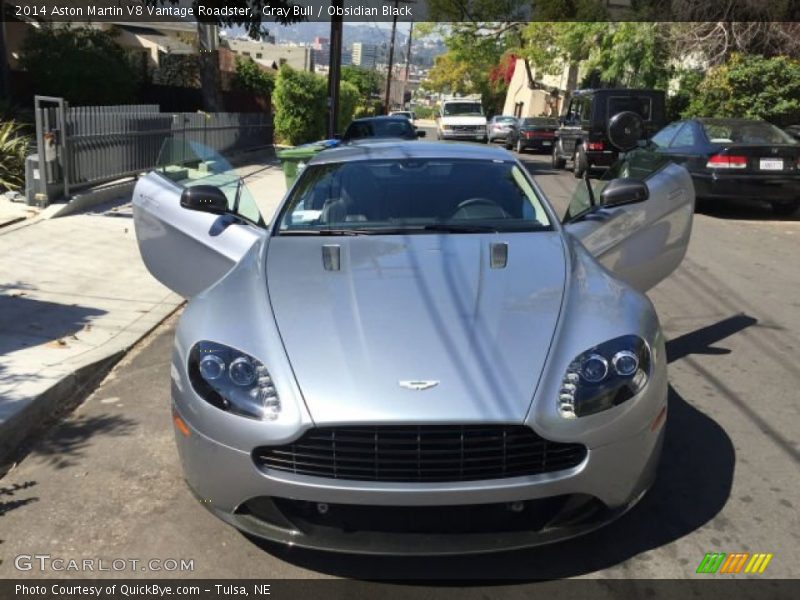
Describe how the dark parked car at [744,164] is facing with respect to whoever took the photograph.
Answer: facing away from the viewer and to the left of the viewer

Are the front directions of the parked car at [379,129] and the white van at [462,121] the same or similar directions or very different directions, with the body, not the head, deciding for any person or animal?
same or similar directions

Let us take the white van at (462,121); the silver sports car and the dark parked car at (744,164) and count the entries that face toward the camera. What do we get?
2

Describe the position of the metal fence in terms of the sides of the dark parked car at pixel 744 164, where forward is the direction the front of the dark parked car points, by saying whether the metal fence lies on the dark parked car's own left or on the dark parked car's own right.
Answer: on the dark parked car's own left

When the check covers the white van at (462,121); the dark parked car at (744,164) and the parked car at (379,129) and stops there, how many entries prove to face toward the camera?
2

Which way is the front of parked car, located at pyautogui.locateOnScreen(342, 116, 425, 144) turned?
toward the camera

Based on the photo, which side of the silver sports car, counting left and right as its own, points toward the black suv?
back

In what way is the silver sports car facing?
toward the camera

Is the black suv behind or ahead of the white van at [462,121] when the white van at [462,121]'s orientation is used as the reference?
ahead

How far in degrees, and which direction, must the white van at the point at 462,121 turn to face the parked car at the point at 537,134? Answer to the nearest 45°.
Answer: approximately 45° to its left

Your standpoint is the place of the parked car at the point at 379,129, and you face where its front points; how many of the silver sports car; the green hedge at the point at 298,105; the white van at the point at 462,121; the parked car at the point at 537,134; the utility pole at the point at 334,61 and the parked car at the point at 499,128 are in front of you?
1

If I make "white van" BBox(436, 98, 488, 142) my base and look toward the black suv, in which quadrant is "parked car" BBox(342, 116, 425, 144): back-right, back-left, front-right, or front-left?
front-right

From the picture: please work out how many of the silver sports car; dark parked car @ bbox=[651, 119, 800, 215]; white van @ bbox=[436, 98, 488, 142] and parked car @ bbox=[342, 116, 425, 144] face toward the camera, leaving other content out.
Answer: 3

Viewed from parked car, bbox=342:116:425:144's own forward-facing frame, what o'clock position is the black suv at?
The black suv is roughly at 8 o'clock from the parked car.

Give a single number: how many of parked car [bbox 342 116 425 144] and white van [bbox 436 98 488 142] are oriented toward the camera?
2

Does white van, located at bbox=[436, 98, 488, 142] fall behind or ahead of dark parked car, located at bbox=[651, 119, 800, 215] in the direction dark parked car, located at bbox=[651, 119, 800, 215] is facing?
ahead
